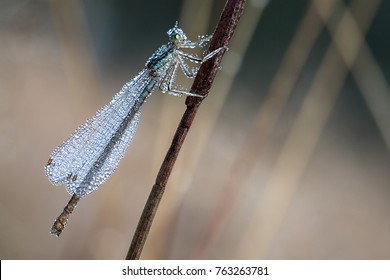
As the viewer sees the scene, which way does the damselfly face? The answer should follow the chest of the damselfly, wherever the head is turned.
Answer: to the viewer's right
